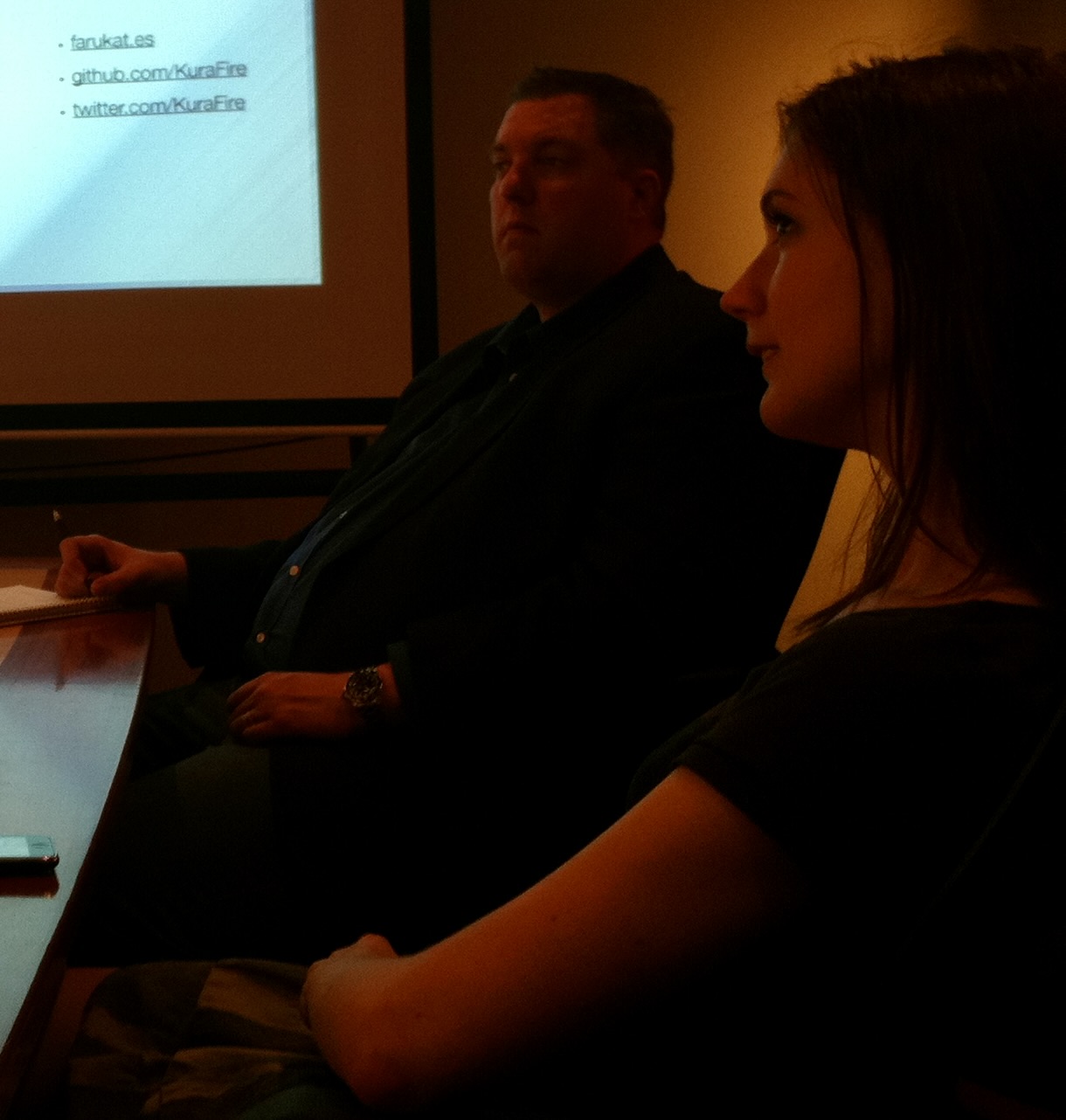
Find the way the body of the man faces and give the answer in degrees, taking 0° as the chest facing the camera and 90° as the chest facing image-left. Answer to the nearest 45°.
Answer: approximately 45°

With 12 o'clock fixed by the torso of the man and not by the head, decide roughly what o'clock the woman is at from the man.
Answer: The woman is roughly at 10 o'clock from the man.

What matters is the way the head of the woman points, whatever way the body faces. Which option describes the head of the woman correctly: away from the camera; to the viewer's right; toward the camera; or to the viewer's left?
to the viewer's left

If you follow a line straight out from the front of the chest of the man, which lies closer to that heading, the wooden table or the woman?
the wooden table

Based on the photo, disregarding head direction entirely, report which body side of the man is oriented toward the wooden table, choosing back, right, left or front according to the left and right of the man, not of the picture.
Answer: front

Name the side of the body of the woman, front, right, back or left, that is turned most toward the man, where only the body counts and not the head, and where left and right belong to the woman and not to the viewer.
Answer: right

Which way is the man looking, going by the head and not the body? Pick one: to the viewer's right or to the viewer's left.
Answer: to the viewer's left

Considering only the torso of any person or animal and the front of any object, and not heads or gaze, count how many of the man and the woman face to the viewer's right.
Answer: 0

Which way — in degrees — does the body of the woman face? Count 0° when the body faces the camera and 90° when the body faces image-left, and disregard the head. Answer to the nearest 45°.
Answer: approximately 90°
